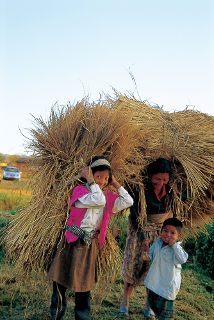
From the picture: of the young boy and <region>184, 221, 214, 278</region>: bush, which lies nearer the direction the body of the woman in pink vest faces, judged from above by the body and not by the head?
the young boy

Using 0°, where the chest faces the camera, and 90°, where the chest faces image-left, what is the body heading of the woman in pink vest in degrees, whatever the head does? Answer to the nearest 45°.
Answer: approximately 315°

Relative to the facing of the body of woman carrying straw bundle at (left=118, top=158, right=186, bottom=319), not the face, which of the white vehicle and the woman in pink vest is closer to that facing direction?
the woman in pink vest

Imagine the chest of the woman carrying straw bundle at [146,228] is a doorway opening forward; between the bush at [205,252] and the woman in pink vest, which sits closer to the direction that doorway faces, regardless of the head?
the woman in pink vest

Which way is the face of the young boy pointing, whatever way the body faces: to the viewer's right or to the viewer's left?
to the viewer's left

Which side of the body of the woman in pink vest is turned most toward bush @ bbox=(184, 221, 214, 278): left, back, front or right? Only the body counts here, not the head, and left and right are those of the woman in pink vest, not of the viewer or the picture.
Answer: left

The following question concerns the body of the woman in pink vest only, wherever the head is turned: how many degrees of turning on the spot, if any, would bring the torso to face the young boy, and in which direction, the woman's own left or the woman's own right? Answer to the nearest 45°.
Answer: approximately 45° to the woman's own left

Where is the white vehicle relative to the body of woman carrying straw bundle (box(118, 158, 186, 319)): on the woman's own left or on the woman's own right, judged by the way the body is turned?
on the woman's own right

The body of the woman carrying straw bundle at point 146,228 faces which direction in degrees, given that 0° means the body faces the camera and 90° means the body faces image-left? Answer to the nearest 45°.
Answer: approximately 0°
